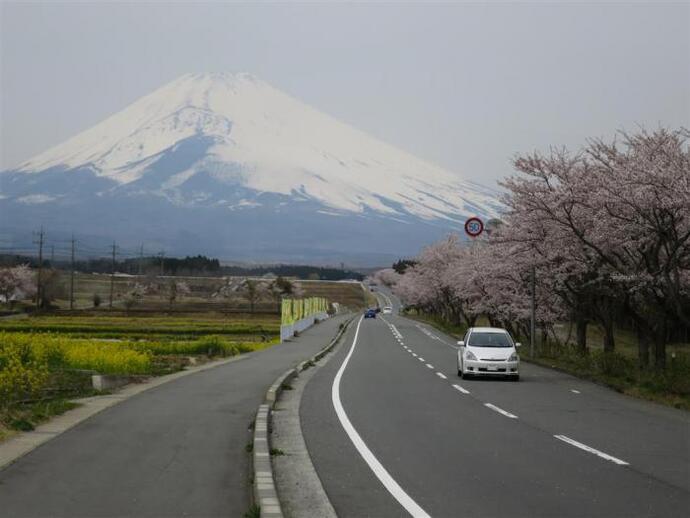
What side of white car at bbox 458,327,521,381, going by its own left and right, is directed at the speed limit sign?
back

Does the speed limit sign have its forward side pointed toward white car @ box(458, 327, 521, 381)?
yes

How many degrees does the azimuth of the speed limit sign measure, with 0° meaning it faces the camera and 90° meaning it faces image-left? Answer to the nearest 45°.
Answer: approximately 0°

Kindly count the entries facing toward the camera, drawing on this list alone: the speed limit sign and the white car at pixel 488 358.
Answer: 2
